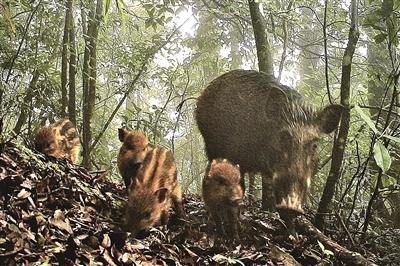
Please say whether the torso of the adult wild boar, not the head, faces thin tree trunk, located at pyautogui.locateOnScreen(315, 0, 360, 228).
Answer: yes

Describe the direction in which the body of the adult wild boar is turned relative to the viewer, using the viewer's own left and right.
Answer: facing the viewer and to the right of the viewer

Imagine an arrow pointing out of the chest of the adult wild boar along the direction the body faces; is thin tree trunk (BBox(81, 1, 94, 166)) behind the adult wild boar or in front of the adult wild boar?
behind

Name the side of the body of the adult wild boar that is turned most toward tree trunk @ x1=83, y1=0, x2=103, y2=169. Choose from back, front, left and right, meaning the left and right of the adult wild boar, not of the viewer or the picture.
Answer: back

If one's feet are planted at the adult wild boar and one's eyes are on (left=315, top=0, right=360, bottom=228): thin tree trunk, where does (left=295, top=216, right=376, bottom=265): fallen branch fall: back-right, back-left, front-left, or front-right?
front-right
